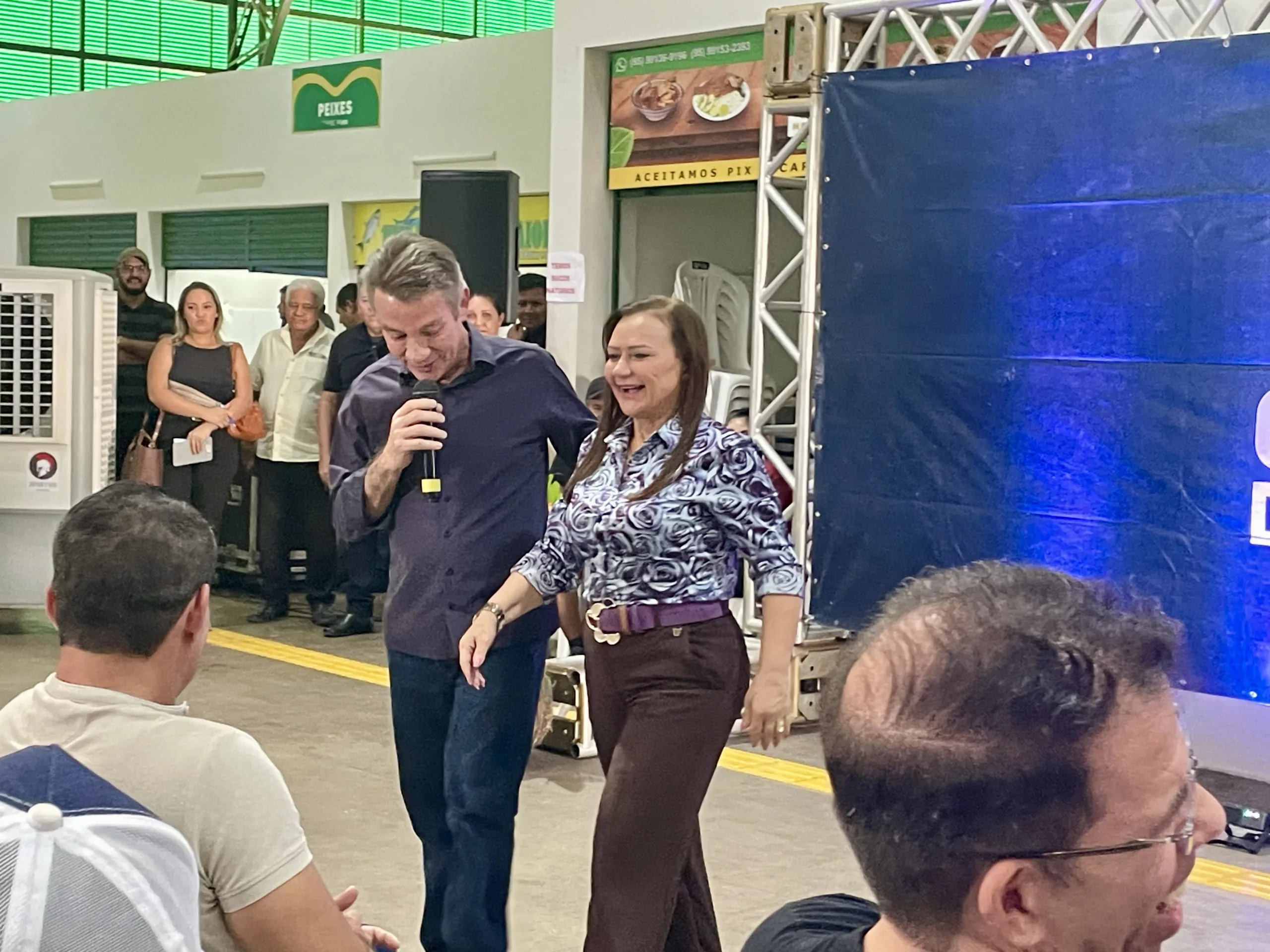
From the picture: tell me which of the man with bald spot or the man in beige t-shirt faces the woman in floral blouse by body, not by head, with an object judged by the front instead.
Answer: the man in beige t-shirt

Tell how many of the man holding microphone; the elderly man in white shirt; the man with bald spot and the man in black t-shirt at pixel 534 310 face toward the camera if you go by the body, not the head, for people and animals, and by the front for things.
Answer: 3

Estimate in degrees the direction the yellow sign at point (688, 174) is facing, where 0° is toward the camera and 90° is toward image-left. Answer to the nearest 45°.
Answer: approximately 0°

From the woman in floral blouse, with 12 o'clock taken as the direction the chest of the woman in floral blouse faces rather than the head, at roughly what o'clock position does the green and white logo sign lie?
The green and white logo sign is roughly at 4 o'clock from the woman in floral blouse.

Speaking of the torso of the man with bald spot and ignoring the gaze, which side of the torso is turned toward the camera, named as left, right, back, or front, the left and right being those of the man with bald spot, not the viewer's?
right

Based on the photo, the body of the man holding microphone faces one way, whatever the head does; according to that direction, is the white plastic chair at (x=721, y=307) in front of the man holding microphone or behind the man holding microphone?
behind

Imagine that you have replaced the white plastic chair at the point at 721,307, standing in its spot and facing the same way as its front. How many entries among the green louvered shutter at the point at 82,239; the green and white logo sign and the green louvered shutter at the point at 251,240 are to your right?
3

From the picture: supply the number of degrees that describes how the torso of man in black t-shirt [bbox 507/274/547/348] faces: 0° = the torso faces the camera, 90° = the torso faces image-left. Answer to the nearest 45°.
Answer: approximately 0°

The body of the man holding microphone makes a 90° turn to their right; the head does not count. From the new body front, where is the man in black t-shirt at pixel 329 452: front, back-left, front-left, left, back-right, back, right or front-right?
right

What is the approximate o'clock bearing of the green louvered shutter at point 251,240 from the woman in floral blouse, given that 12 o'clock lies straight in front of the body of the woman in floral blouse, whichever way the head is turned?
The green louvered shutter is roughly at 4 o'clock from the woman in floral blouse.

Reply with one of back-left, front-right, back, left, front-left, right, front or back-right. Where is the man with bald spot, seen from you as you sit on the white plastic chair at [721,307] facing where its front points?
front-left

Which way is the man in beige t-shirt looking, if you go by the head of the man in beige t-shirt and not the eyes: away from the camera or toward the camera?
away from the camera
